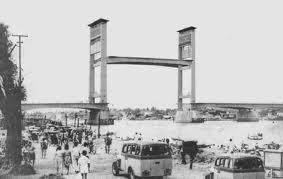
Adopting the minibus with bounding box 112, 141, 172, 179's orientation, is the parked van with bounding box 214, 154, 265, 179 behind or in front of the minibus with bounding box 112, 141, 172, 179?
behind

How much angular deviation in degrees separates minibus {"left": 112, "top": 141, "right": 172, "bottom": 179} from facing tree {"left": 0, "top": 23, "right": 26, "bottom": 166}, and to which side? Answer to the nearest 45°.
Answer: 0° — it already faces it

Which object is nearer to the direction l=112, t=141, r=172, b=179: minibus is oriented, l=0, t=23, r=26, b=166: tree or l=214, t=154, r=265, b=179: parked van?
the tree
